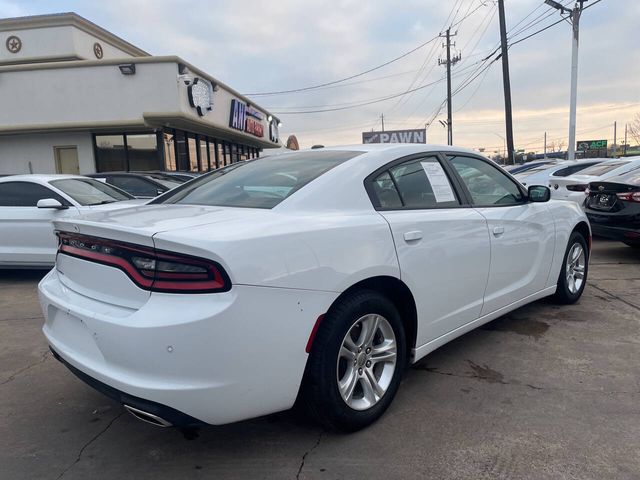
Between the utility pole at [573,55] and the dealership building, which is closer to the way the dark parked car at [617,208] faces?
the utility pole

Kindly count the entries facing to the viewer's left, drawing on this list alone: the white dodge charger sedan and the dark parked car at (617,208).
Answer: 0

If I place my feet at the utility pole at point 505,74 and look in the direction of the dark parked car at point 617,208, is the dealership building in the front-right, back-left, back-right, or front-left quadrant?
front-right

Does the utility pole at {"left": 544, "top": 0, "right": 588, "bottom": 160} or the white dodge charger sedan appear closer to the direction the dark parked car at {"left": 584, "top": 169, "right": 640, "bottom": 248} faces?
the utility pole

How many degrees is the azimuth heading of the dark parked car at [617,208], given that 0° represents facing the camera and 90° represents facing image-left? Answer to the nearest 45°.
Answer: approximately 225°

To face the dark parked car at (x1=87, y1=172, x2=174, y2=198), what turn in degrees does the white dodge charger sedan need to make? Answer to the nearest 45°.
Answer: approximately 90° to its left

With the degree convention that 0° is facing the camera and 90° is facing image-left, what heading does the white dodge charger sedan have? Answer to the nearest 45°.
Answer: approximately 225°

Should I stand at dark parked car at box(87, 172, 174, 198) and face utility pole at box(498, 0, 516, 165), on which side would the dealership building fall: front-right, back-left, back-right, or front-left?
front-left

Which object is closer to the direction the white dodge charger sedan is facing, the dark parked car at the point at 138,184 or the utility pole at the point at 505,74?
the utility pole

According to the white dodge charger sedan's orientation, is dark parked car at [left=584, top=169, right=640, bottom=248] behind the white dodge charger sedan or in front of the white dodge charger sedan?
in front

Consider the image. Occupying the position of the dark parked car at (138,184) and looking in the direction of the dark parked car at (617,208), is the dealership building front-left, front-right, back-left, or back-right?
back-left

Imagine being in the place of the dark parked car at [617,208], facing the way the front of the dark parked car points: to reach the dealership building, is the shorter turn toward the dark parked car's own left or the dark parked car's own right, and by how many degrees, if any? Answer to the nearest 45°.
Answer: approximately 135° to the dark parked car's own left

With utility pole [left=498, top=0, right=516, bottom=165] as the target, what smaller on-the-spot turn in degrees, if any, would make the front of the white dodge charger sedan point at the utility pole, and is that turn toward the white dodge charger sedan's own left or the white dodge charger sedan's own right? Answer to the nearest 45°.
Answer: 0° — it already faces it

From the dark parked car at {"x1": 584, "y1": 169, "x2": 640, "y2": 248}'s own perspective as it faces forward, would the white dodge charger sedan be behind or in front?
behind

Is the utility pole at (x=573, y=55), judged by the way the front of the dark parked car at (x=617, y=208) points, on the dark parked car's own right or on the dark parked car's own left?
on the dark parked car's own left
